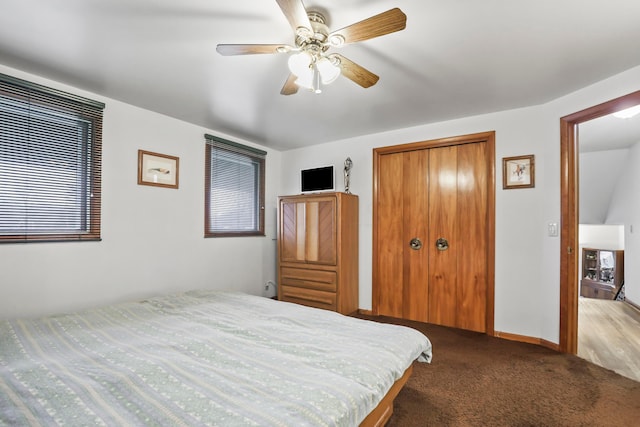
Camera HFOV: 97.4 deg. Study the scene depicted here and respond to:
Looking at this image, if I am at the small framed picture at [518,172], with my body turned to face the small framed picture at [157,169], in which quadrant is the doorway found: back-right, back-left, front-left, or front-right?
back-left

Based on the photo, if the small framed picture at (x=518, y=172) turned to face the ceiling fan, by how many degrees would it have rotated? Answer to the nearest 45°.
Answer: approximately 45° to its right

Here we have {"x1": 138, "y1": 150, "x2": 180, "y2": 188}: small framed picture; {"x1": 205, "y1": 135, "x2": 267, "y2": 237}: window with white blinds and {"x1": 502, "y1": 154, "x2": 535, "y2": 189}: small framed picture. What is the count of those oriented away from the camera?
0

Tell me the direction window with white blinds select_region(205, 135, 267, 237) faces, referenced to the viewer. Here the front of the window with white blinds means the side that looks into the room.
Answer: facing the viewer and to the right of the viewer

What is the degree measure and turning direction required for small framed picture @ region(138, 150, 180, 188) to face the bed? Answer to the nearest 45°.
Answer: approximately 45° to its right

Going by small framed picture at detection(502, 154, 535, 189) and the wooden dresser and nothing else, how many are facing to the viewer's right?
0

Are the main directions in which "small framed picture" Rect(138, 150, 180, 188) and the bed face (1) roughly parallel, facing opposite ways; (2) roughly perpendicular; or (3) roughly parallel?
roughly parallel

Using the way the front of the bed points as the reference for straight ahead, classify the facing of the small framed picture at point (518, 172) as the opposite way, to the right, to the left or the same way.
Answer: to the right

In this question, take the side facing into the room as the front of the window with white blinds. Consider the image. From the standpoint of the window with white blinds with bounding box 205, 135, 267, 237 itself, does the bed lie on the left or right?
on its right

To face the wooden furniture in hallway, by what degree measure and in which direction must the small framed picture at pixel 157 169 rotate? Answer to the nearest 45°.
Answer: approximately 45° to its left

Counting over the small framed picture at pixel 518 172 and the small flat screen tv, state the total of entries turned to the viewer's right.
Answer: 0

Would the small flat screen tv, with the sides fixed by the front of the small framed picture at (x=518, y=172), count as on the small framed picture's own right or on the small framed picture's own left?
on the small framed picture's own right

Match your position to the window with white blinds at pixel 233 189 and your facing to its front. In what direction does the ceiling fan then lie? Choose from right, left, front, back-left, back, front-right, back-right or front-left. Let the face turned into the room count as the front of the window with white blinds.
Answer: front-right

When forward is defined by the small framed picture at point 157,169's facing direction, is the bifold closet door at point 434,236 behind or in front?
in front

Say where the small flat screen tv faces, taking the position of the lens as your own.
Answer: facing the viewer and to the left of the viewer

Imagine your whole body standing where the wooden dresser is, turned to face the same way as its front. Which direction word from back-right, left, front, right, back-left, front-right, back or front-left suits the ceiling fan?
front-left

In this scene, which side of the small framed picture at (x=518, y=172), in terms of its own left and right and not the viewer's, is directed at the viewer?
front

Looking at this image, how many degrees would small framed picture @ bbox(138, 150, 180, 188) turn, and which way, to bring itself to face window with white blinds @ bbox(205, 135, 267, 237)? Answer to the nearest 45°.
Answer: approximately 90° to its left

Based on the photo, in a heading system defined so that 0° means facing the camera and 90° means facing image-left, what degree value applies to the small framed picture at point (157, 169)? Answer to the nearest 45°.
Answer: approximately 315°

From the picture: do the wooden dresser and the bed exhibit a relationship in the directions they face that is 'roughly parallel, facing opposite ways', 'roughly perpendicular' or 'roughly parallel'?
roughly perpendicular

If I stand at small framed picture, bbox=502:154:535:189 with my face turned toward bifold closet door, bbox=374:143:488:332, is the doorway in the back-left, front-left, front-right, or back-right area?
back-left
